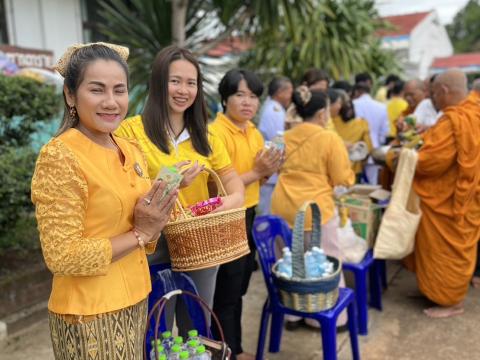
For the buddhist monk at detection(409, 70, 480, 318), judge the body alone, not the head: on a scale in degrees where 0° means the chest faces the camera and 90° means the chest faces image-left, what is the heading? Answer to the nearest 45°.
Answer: approximately 90°

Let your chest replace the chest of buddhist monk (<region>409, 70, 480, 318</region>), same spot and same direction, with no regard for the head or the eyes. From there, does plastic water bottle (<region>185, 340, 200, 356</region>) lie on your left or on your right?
on your left

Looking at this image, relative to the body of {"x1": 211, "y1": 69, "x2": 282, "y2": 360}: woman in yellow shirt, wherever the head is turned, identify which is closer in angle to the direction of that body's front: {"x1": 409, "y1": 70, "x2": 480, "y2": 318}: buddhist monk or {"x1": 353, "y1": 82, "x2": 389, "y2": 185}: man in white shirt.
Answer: the buddhist monk

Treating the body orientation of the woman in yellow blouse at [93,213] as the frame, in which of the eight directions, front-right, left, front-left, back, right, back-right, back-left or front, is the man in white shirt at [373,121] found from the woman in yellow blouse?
left

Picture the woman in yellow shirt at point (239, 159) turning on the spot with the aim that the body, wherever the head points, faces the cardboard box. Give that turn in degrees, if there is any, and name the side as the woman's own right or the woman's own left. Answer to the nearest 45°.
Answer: approximately 90° to the woman's own left

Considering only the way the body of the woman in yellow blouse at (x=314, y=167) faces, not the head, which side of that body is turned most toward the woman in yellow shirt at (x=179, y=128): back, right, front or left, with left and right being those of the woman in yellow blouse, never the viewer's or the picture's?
back

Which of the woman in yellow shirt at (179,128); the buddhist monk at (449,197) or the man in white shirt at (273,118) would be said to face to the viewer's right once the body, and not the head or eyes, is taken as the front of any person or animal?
the man in white shirt

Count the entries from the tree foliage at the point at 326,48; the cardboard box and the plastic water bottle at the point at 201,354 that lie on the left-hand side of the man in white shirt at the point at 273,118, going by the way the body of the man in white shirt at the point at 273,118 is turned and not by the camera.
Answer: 1

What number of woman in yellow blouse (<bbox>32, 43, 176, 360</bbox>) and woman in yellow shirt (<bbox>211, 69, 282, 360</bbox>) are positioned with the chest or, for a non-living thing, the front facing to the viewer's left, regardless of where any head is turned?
0

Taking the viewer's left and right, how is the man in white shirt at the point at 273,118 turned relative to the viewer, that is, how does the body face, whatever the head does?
facing to the right of the viewer

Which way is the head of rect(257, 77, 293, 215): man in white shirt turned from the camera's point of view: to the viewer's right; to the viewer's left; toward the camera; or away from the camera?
to the viewer's right
